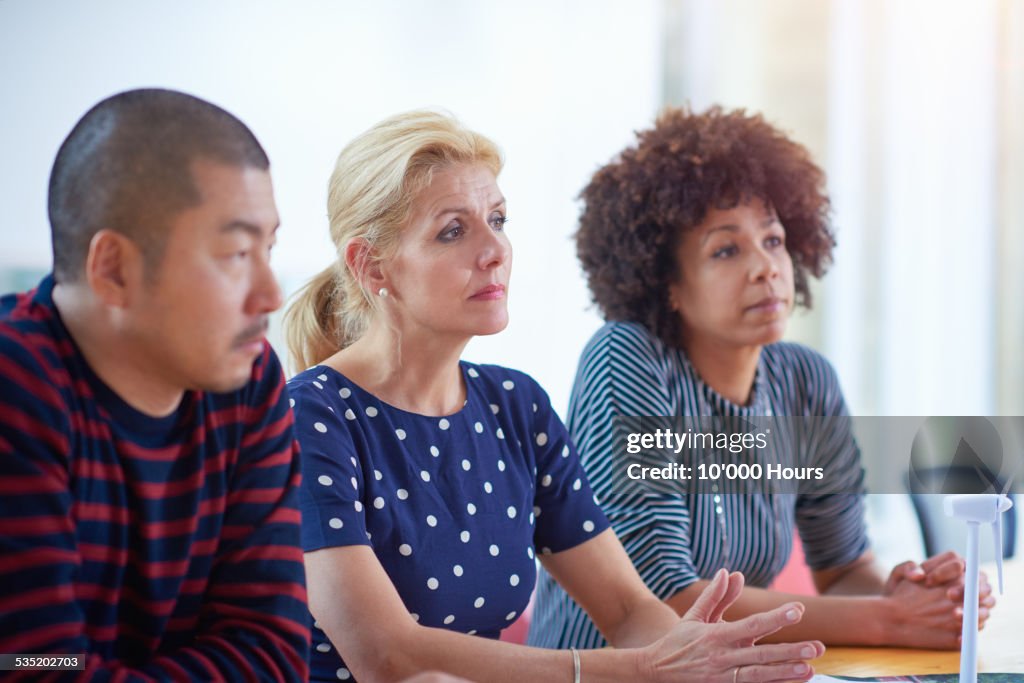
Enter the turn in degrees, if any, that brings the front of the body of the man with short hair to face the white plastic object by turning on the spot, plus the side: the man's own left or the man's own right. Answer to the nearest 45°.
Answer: approximately 45° to the man's own left

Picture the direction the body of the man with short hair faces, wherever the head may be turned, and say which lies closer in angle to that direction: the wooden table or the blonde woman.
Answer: the wooden table

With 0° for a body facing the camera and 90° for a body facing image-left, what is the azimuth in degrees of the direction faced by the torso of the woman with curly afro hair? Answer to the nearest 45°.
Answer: approximately 315°

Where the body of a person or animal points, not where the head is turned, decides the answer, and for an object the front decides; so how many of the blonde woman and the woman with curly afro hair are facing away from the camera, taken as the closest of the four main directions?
0

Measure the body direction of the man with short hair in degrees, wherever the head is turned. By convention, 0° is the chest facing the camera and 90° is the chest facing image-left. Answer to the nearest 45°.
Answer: approximately 315°

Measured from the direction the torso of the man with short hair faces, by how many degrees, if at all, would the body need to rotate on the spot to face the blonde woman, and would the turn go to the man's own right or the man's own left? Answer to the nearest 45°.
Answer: approximately 90° to the man's own left

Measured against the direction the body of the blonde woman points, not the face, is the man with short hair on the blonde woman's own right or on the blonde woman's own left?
on the blonde woman's own right

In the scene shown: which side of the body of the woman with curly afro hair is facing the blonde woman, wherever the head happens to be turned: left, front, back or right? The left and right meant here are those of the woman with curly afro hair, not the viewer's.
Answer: right

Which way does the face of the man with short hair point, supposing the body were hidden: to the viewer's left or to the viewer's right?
to the viewer's right
